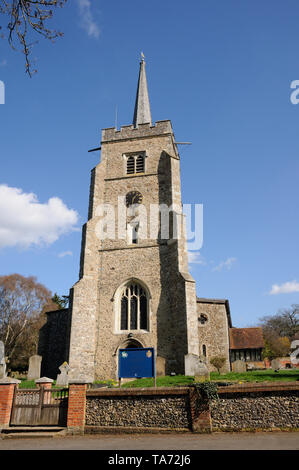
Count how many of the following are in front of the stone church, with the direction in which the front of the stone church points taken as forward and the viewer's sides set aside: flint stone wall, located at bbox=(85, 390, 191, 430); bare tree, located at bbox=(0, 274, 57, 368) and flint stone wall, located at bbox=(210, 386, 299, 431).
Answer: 2

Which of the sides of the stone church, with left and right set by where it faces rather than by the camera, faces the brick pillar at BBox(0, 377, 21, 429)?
front

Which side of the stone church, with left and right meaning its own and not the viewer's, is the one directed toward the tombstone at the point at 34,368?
right

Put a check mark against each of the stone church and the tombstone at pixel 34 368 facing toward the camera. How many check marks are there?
2

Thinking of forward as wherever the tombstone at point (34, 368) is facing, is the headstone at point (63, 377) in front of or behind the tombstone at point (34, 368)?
in front

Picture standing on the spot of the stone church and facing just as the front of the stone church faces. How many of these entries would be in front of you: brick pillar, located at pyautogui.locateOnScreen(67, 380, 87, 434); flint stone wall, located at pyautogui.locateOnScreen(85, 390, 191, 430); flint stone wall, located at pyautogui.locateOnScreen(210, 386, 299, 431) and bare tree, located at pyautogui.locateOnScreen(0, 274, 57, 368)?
3

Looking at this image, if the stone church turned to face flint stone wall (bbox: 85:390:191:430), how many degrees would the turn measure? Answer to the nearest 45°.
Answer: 0° — it already faces it

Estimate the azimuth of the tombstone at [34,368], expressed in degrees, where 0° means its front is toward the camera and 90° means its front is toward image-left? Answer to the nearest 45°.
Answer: approximately 0°
